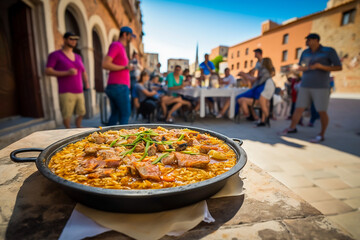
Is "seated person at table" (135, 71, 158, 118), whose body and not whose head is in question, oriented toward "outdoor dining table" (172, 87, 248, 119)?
yes

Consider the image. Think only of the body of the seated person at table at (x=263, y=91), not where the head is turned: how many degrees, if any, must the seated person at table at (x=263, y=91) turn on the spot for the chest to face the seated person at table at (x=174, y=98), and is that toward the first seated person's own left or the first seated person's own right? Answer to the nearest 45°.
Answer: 0° — they already face them

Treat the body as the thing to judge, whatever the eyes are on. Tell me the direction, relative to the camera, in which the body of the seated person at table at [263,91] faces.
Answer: to the viewer's left

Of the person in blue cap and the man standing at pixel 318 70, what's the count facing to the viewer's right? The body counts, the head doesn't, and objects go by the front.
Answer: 1

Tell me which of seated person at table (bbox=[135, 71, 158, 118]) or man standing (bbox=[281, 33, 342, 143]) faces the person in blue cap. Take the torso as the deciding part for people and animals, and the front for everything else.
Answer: the man standing

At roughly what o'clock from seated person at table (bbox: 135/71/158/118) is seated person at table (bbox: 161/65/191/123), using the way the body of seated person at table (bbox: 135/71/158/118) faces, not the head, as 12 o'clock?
seated person at table (bbox: 161/65/191/123) is roughly at 11 o'clock from seated person at table (bbox: 135/71/158/118).

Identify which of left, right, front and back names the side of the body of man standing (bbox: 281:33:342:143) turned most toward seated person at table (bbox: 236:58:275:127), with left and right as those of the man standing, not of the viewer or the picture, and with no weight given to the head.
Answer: right

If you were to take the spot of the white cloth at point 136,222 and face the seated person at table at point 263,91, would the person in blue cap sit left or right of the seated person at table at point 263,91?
left

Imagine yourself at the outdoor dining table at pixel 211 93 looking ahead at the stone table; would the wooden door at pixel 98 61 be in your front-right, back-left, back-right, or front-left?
back-right

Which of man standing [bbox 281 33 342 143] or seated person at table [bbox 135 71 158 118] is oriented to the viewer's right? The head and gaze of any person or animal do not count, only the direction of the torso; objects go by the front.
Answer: the seated person at table

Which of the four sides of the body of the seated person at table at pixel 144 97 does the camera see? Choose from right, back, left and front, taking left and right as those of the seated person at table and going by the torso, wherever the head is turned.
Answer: right
